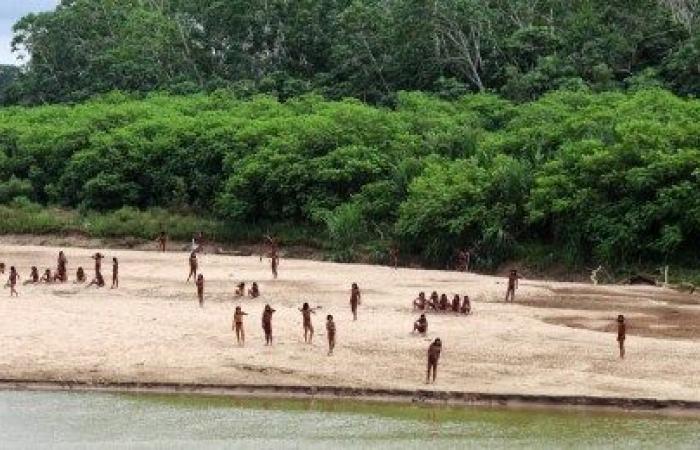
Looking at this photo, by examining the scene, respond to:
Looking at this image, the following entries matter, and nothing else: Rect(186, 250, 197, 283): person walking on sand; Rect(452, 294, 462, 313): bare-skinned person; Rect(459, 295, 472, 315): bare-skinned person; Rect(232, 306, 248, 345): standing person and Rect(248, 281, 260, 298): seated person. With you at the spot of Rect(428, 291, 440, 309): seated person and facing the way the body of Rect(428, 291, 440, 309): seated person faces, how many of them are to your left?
2

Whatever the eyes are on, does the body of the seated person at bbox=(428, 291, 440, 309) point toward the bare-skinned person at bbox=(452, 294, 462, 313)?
no

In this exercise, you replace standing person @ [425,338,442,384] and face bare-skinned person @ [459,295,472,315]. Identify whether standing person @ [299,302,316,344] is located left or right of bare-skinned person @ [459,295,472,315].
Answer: left

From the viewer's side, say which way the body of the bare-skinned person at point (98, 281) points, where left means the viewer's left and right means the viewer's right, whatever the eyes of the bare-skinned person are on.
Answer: facing the viewer and to the left of the viewer

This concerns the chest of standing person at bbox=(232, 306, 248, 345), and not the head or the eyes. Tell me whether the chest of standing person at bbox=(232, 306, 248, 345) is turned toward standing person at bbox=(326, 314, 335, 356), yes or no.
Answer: no

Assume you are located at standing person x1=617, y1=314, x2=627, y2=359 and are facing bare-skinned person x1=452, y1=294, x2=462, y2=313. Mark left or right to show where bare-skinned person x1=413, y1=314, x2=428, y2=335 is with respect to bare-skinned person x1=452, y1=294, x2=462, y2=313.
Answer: left

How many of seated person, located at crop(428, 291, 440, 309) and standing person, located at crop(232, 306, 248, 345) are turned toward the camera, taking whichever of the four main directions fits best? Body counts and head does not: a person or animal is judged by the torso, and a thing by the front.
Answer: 2

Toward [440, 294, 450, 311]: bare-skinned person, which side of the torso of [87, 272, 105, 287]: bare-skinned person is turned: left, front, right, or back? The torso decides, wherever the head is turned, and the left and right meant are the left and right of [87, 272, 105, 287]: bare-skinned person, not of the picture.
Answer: left

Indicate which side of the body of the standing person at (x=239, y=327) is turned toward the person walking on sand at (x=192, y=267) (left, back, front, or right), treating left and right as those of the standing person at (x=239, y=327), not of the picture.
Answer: back

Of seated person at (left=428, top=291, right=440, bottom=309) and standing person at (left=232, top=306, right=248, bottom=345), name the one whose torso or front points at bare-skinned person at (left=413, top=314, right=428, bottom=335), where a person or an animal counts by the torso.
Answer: the seated person

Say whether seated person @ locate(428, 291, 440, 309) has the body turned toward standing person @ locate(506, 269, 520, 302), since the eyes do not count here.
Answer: no

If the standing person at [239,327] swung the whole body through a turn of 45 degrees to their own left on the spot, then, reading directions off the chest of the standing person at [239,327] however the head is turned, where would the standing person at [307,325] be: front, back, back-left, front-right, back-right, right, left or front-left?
front-left

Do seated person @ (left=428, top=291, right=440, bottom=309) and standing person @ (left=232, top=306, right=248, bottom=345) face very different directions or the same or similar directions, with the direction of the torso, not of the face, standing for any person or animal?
same or similar directions

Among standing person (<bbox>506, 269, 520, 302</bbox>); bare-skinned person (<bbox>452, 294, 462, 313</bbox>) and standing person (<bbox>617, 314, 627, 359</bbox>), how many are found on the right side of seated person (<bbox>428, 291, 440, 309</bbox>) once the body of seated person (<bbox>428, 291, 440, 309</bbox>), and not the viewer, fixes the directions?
0

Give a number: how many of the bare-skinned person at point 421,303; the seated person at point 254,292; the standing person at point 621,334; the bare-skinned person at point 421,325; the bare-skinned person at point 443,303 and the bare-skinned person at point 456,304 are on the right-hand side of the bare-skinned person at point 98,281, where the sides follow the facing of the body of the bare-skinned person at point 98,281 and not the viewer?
0

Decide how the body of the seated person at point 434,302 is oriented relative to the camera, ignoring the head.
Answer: toward the camera

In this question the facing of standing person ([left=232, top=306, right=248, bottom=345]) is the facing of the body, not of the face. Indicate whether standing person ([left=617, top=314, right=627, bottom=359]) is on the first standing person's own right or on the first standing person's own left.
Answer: on the first standing person's own left
